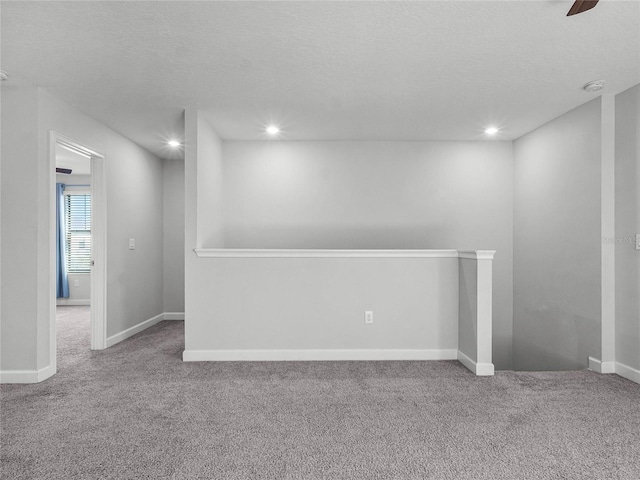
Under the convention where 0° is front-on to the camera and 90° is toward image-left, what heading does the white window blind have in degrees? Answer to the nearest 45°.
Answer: approximately 0°

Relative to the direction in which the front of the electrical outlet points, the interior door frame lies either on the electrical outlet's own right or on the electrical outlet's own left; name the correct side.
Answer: on the electrical outlet's own right

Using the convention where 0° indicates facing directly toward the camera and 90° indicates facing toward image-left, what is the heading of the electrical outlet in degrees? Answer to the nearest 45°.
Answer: approximately 0°

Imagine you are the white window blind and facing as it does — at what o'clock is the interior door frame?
The interior door frame is roughly at 12 o'clock from the white window blind.

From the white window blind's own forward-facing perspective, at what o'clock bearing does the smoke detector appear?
The smoke detector is roughly at 11 o'clock from the white window blind.

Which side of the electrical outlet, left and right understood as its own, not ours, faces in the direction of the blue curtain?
right

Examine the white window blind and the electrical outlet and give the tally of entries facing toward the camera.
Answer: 2

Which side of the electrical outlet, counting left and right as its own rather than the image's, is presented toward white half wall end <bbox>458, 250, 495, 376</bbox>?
left

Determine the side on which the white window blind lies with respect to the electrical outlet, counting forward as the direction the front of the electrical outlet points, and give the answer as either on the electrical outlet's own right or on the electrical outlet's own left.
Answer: on the electrical outlet's own right
